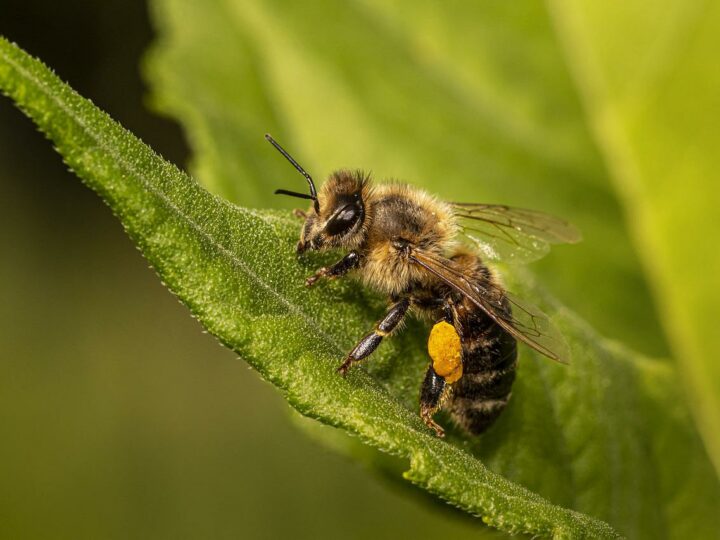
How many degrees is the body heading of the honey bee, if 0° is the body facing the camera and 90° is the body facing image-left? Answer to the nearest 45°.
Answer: approximately 90°
